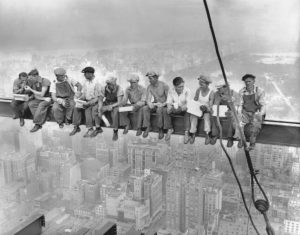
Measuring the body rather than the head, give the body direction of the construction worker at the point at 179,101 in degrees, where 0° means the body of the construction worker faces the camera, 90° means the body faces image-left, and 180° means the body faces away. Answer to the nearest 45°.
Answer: approximately 0°

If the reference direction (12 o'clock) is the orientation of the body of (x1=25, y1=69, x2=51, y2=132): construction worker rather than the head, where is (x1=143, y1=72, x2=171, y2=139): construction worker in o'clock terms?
(x1=143, y1=72, x2=171, y2=139): construction worker is roughly at 9 o'clock from (x1=25, y1=69, x2=51, y2=132): construction worker.

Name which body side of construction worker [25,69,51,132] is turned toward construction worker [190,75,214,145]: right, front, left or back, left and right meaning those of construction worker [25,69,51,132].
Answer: left

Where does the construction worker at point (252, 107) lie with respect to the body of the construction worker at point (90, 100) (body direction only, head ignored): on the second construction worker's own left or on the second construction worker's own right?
on the second construction worker's own left

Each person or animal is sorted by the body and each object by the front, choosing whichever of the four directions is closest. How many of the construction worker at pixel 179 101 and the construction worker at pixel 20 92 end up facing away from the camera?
0

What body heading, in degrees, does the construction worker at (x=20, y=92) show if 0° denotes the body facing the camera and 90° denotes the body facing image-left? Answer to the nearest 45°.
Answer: approximately 315°

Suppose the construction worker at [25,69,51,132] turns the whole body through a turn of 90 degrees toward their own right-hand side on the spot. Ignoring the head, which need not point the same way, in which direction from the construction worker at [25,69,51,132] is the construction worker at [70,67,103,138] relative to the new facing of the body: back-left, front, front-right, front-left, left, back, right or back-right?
back

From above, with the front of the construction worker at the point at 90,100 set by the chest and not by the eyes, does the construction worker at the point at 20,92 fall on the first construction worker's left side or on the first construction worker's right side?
on the first construction worker's right side

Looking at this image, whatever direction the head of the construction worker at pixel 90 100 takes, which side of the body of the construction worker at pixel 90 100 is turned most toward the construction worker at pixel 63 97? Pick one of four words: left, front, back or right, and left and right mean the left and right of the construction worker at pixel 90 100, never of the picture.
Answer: right

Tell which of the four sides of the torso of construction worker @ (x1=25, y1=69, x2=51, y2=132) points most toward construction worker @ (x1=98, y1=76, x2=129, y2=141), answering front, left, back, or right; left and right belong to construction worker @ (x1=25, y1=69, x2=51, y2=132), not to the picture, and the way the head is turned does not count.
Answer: left

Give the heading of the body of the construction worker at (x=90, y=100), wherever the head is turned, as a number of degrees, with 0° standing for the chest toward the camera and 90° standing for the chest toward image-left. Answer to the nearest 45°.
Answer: approximately 45°
